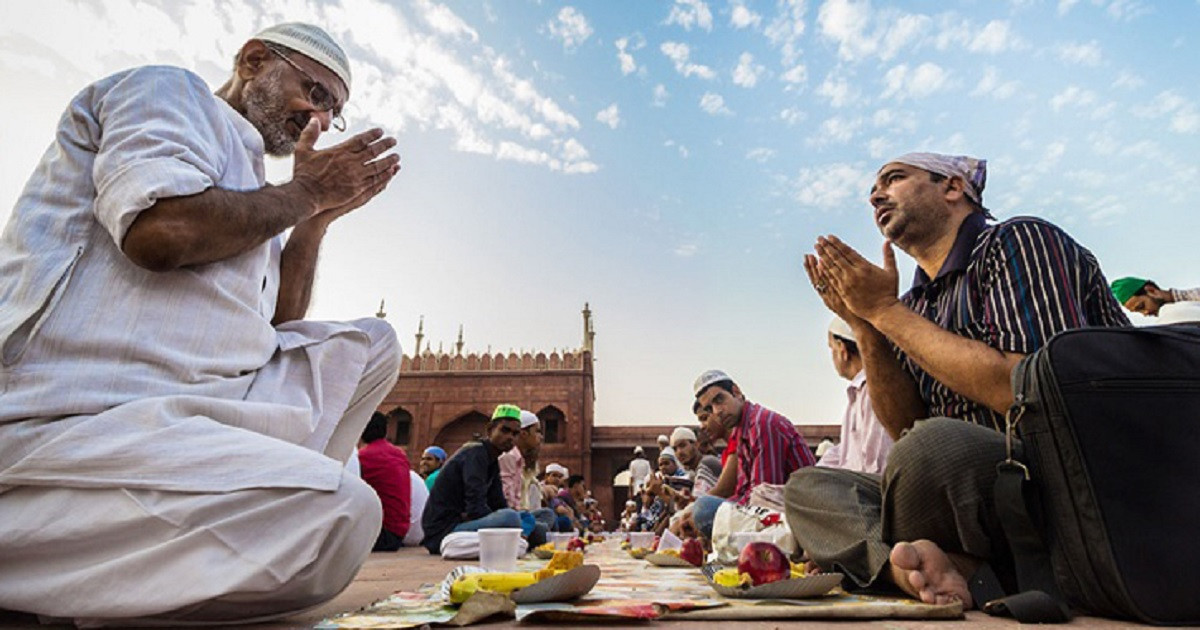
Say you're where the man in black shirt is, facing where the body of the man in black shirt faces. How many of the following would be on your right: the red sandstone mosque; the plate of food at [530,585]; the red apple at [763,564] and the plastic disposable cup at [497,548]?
3

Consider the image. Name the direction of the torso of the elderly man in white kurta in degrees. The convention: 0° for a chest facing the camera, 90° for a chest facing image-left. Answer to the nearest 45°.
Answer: approximately 270°

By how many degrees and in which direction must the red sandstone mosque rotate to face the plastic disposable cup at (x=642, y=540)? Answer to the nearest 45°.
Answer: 0° — it already faces it

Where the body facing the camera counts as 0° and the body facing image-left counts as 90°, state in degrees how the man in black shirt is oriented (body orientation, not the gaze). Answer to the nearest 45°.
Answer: approximately 270°

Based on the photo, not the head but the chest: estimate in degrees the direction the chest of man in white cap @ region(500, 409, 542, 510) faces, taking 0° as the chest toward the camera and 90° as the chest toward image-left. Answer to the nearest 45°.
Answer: approximately 315°

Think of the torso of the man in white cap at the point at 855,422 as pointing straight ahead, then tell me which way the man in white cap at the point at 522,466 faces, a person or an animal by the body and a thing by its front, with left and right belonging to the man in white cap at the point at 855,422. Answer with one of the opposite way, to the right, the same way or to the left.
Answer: the opposite way

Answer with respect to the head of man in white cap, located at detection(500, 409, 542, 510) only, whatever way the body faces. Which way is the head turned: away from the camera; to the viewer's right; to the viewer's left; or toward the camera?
to the viewer's right

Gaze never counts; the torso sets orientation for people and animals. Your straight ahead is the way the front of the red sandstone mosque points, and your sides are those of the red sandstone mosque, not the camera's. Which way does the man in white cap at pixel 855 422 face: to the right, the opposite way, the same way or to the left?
to the right

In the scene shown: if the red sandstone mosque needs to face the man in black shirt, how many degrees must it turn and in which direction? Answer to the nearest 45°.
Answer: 0° — it already faces them

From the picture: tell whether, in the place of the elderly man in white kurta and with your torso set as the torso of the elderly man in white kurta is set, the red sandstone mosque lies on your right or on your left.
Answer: on your left

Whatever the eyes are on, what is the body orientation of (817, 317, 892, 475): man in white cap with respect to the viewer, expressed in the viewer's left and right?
facing to the left of the viewer
